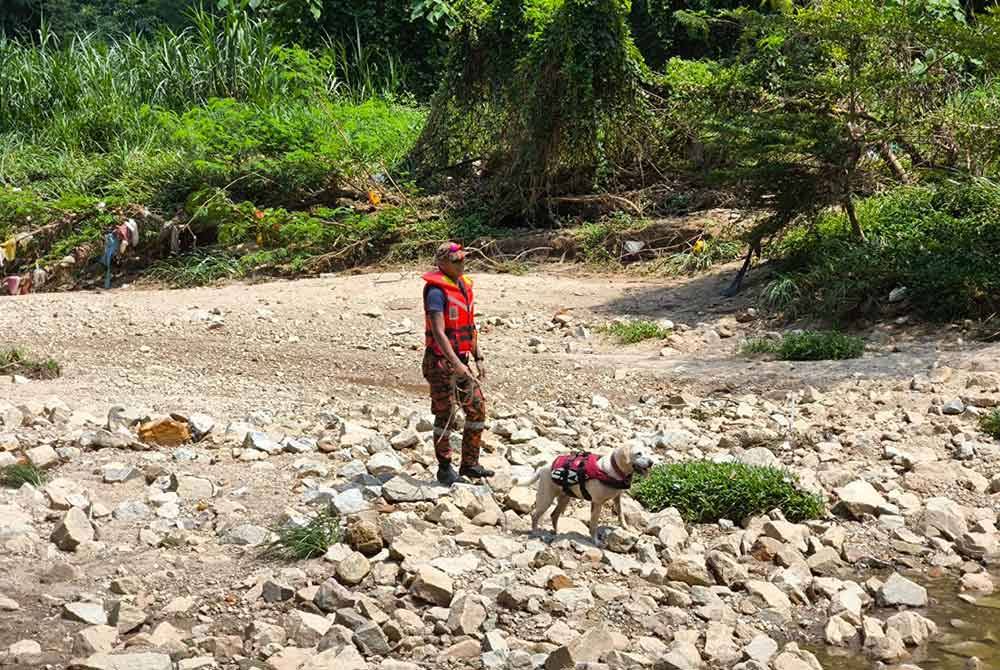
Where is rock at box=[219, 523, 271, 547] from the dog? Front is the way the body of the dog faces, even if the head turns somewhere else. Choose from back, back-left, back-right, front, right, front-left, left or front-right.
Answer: back

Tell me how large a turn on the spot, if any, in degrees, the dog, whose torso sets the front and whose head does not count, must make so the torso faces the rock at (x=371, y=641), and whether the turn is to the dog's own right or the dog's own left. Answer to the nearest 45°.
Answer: approximately 135° to the dog's own right

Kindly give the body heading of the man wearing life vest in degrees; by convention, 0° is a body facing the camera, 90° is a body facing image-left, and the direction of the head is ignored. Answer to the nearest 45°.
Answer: approximately 315°

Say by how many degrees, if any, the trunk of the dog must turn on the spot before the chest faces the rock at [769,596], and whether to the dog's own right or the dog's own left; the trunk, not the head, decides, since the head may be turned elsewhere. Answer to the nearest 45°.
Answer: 0° — it already faces it

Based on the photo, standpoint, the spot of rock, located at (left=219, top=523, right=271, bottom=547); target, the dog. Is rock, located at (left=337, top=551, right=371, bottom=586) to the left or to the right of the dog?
right

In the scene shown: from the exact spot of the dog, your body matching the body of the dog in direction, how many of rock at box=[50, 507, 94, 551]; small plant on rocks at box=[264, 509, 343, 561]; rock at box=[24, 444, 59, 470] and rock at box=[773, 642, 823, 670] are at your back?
3

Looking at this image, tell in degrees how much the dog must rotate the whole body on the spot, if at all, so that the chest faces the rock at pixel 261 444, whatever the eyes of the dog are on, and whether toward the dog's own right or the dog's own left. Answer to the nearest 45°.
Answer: approximately 135° to the dog's own left

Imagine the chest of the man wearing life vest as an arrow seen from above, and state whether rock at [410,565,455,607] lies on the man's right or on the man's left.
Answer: on the man's right

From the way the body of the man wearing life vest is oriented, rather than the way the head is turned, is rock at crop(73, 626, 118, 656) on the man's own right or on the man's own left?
on the man's own right

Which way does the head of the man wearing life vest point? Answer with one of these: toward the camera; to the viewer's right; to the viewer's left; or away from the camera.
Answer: to the viewer's right

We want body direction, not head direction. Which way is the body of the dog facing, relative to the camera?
to the viewer's right
